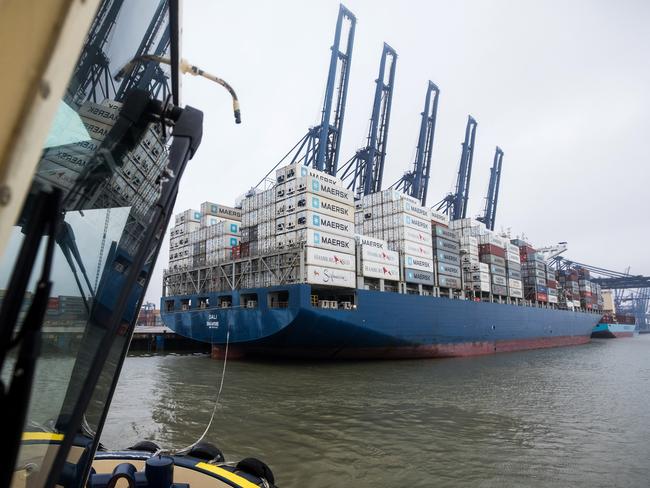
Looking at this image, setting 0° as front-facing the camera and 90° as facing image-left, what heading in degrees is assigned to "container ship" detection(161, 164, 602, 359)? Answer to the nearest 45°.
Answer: approximately 225°

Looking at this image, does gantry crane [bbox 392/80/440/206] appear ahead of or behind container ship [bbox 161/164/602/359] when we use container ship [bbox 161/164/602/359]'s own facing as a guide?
ahead
